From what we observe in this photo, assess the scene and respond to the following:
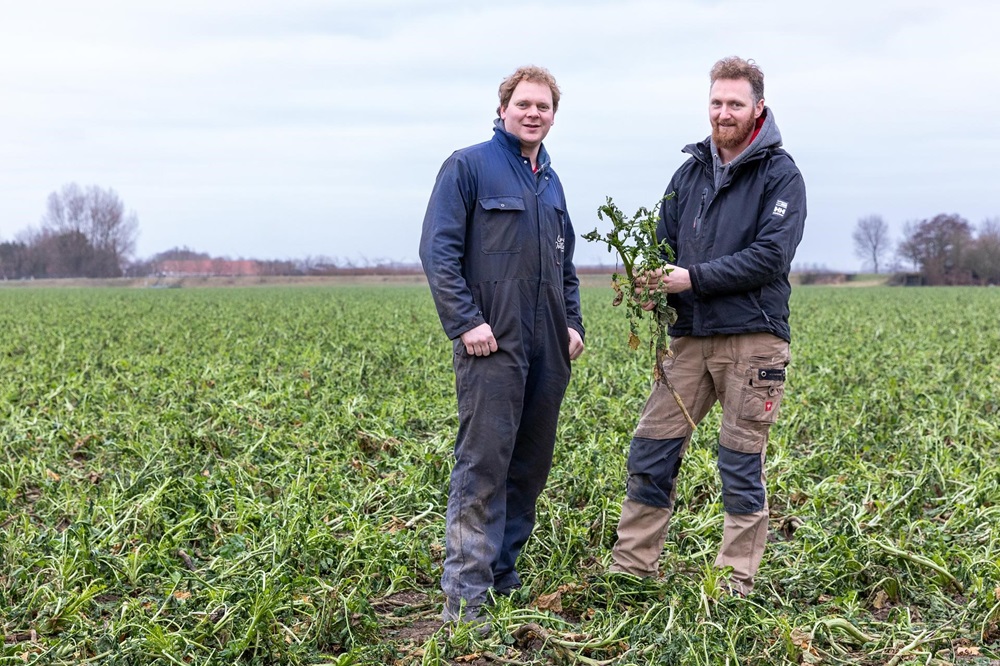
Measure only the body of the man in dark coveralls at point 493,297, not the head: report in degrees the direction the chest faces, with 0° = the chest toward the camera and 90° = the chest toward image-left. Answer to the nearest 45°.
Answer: approximately 315°

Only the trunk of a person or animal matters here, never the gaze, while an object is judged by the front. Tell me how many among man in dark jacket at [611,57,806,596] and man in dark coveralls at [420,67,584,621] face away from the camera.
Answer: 0

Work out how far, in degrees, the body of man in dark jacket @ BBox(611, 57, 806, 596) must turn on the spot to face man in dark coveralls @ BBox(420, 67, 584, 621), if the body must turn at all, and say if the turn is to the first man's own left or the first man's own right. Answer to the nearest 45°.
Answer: approximately 45° to the first man's own right

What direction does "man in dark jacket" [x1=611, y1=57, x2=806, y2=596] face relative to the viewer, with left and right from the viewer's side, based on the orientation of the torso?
facing the viewer and to the left of the viewer

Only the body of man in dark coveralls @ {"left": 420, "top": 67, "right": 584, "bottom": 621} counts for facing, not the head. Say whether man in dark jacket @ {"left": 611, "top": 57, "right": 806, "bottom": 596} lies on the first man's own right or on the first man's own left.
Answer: on the first man's own left
